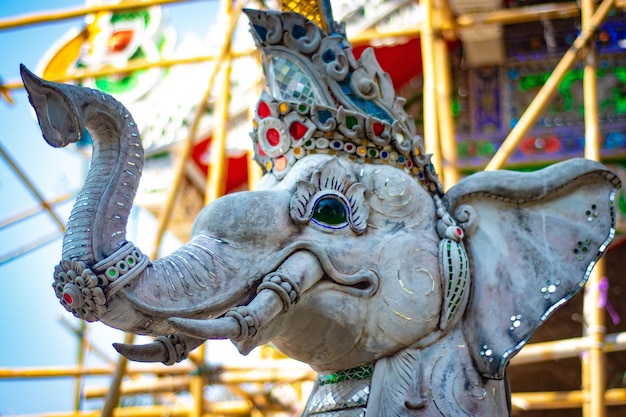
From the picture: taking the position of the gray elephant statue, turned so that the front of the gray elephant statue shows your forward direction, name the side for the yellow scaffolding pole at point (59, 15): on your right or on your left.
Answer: on your right
